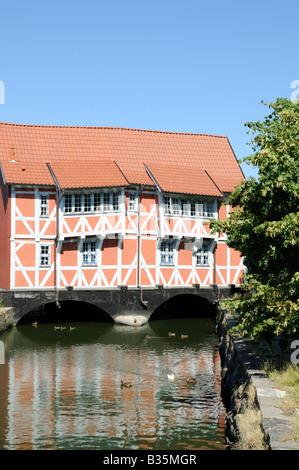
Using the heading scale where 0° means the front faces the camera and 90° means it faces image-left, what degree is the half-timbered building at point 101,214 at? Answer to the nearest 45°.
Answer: approximately 0°

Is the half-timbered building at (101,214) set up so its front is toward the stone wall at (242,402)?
yes
